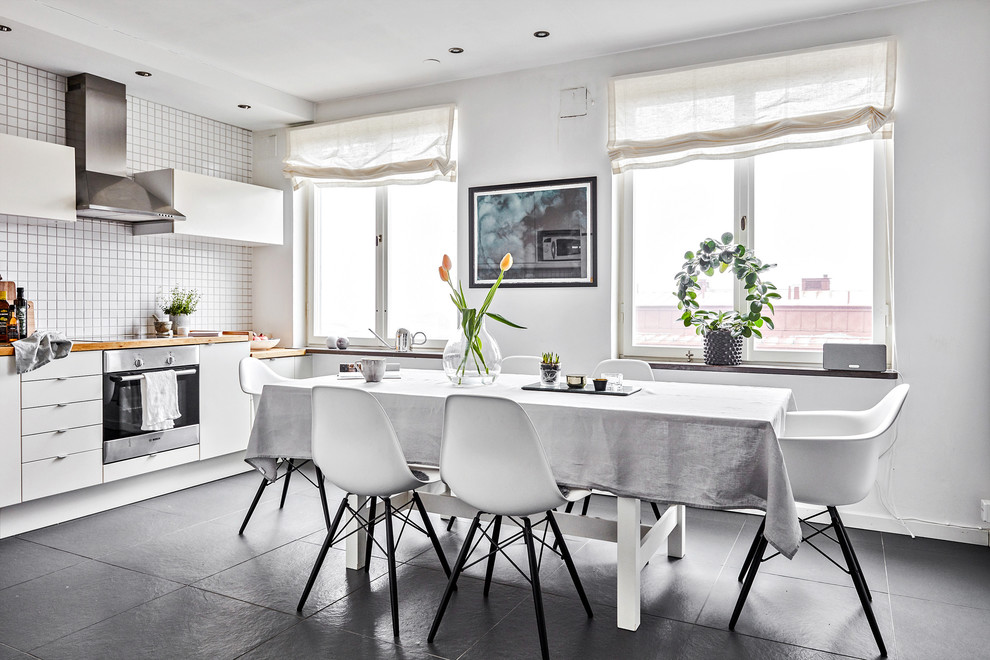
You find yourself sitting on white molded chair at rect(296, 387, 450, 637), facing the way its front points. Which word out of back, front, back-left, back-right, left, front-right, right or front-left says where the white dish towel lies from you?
left

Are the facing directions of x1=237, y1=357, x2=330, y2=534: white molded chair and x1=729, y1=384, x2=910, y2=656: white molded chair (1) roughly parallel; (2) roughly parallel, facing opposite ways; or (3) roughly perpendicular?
roughly parallel, facing opposite ways

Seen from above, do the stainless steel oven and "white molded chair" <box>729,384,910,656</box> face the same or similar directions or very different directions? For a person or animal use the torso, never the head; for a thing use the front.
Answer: very different directions

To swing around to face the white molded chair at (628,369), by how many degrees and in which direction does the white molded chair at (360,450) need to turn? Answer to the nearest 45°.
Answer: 0° — it already faces it

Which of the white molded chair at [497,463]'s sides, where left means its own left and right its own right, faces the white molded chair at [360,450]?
left

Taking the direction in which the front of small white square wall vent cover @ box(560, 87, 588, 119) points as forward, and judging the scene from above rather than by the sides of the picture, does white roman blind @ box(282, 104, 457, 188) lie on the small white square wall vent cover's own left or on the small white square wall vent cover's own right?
on the small white square wall vent cover's own right

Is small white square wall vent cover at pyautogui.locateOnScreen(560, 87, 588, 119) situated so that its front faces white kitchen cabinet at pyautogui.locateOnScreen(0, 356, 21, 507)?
no

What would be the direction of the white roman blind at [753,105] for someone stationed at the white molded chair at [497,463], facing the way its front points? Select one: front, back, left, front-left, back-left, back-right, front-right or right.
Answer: front

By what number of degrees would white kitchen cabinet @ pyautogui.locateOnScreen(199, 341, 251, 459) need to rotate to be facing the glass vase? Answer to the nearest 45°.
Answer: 0° — it already faces it

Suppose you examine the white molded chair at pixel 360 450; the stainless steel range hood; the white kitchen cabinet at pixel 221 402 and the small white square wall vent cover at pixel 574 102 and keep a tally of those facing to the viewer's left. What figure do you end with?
0

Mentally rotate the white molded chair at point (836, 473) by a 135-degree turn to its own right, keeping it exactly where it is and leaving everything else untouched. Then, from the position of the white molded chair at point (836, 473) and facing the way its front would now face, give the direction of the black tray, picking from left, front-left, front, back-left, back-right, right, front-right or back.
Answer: back-left

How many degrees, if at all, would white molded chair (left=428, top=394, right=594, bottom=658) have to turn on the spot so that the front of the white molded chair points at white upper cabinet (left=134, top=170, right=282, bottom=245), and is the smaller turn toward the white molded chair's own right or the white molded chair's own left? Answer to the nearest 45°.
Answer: approximately 90° to the white molded chair's own left

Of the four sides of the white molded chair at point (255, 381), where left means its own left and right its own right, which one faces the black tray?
front

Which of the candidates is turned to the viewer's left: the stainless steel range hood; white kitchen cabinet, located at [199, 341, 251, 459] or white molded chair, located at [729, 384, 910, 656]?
the white molded chair

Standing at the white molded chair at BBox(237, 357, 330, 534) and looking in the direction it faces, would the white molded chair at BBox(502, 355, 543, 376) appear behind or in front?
in front

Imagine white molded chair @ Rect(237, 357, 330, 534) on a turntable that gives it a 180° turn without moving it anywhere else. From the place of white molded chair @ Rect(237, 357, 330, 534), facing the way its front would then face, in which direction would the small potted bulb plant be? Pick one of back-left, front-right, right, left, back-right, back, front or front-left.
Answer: back

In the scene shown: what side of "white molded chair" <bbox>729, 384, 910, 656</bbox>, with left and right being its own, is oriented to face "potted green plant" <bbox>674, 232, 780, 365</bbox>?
right

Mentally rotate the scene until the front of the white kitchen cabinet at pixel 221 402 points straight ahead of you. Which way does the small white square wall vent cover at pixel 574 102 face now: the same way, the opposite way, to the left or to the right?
to the right

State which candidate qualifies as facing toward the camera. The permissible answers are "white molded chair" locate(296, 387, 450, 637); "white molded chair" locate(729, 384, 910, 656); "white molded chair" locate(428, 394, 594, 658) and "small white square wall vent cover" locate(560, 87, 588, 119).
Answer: the small white square wall vent cover

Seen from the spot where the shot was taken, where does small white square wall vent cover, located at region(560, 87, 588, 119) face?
facing the viewer

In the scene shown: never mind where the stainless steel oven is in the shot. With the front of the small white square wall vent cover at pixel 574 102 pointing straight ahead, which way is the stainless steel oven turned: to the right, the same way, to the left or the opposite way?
to the left

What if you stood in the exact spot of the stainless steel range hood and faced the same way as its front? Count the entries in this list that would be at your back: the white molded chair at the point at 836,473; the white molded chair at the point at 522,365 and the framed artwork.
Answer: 0

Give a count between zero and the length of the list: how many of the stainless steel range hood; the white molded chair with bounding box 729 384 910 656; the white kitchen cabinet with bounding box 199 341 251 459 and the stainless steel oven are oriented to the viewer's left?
1

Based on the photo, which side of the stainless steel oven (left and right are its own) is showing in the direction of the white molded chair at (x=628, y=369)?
front

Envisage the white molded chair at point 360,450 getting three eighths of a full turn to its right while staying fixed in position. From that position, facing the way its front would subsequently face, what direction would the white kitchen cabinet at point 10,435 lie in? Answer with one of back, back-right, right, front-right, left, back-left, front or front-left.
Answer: back-right
